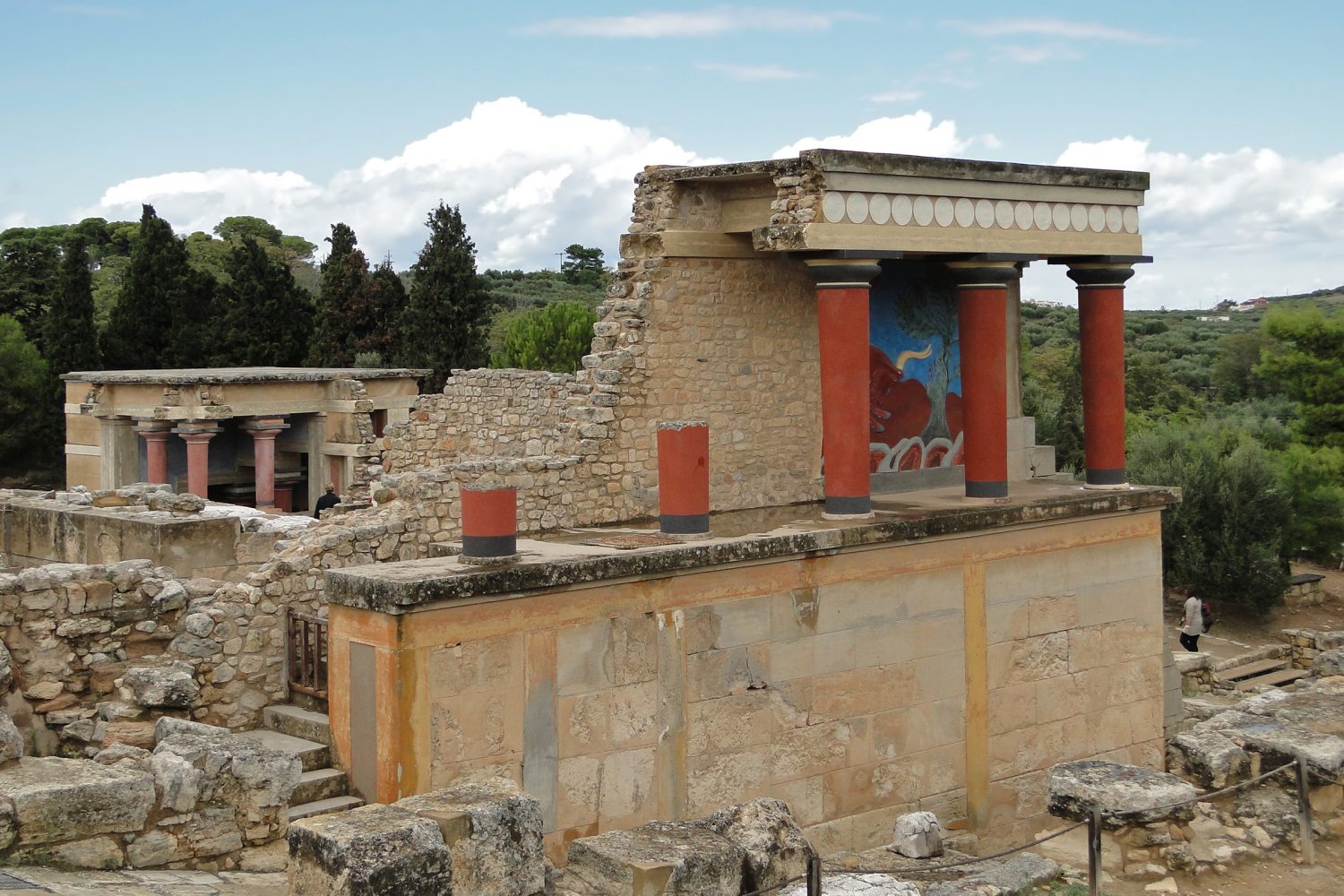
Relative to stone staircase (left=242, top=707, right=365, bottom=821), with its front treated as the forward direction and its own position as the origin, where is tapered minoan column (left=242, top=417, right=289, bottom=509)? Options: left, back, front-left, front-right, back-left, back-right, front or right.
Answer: back

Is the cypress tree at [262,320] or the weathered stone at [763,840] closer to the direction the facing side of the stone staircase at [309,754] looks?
the weathered stone

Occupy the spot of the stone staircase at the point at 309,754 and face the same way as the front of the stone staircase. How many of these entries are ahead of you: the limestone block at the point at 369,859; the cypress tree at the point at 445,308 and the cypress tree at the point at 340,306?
1

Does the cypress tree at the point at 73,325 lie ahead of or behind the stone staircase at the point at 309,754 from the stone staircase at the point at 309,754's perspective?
behind

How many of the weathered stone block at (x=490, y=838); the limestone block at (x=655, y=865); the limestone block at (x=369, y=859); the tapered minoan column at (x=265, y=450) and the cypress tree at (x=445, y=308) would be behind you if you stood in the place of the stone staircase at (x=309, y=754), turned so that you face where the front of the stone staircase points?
2

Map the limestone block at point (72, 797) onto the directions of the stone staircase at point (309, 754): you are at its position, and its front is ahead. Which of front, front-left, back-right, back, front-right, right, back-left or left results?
front-right

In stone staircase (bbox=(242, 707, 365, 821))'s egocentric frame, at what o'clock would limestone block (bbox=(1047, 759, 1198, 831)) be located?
The limestone block is roughly at 9 o'clock from the stone staircase.

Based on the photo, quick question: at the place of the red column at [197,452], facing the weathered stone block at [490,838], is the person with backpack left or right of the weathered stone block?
left

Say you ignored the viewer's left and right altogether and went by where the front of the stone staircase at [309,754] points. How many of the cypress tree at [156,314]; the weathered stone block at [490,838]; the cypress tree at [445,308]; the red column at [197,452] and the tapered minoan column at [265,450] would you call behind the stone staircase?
4

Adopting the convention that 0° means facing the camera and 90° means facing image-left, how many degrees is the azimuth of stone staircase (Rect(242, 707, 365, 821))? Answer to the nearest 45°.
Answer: approximately 0°

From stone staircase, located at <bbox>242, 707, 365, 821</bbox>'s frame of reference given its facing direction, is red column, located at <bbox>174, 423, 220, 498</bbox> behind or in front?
behind

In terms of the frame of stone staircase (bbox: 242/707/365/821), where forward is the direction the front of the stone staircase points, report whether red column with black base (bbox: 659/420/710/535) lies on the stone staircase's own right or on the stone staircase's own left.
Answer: on the stone staircase's own left

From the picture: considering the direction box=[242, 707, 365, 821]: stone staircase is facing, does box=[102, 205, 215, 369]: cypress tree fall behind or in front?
behind

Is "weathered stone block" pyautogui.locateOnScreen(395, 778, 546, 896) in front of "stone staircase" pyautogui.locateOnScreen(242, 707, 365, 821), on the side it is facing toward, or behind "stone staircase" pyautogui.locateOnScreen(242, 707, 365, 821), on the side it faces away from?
in front

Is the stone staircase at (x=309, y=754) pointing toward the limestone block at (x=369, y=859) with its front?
yes

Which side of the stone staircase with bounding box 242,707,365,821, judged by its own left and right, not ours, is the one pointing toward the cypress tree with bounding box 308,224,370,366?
back
